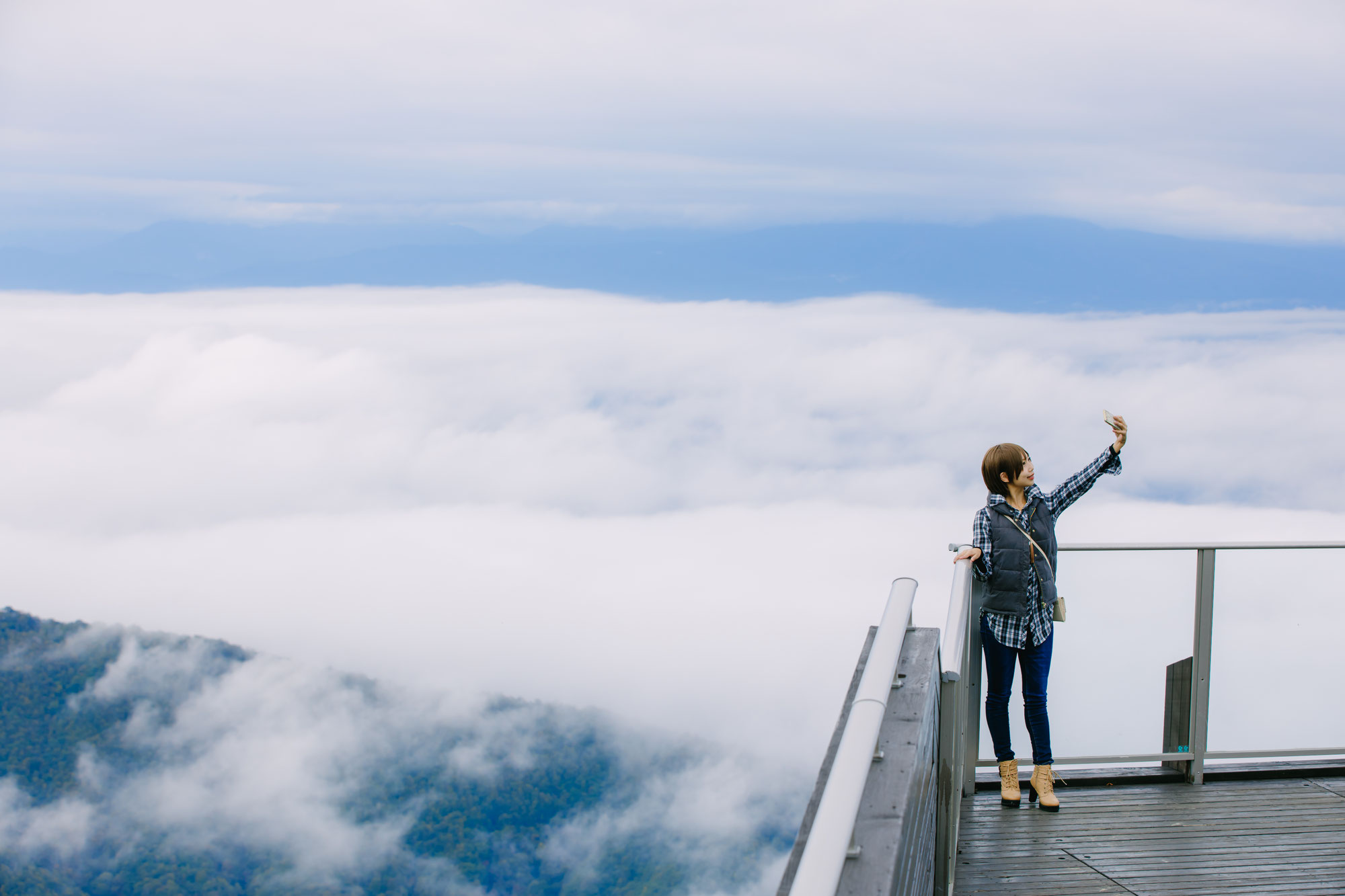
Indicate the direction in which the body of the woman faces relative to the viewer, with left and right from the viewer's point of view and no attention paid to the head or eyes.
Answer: facing the viewer and to the right of the viewer
